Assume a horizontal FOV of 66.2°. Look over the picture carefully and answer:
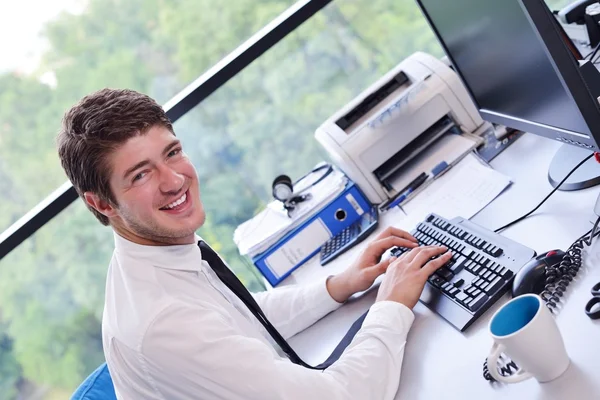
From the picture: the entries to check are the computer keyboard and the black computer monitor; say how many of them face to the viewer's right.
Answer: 0

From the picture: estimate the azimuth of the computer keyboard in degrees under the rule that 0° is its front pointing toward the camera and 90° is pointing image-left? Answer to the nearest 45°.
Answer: approximately 45°

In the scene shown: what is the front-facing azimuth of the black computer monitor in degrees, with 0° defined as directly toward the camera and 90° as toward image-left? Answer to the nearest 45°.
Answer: approximately 45°

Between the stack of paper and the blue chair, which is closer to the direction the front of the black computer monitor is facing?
the blue chair

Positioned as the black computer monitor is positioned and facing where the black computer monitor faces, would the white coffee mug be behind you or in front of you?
in front
